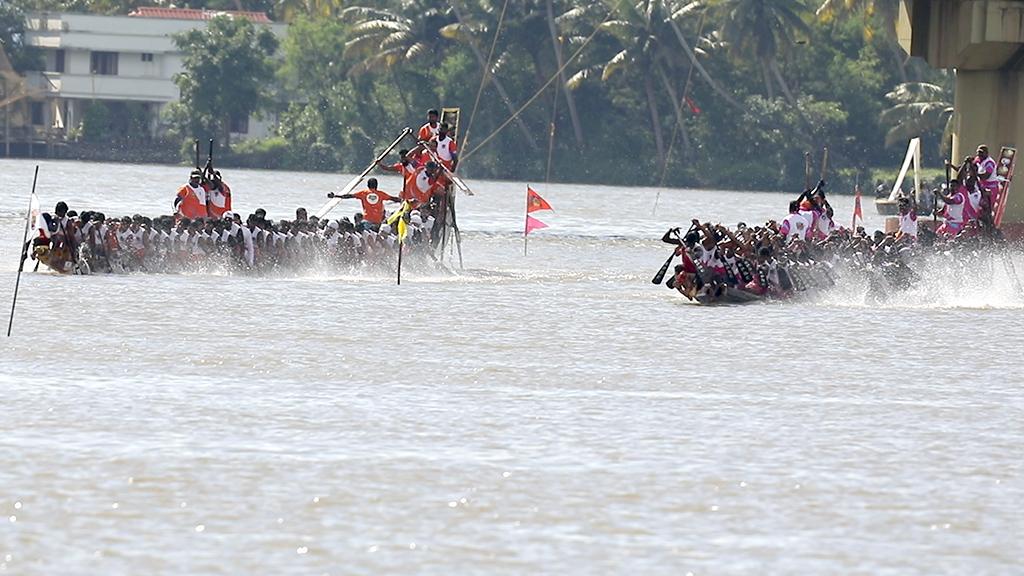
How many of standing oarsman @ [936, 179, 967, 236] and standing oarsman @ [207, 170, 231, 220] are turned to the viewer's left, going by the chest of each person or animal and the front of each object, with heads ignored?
2

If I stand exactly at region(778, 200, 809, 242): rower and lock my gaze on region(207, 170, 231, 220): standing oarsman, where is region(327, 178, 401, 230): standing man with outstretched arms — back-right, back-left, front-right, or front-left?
front-right

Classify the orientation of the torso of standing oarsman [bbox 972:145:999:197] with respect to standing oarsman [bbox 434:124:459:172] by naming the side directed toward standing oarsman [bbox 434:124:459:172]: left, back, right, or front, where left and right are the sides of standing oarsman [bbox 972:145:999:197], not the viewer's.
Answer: front

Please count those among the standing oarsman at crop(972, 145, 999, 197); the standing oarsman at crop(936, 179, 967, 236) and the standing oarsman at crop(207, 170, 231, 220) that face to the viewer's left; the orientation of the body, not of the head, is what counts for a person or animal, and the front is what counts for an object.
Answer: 3

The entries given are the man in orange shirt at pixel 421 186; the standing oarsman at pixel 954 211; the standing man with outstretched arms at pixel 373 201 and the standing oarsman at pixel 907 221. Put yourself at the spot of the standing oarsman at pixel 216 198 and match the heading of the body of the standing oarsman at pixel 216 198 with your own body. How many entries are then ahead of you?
0

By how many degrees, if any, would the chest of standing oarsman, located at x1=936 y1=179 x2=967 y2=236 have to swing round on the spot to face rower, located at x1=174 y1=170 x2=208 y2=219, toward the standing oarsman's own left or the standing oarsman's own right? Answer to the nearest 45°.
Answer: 0° — they already face them

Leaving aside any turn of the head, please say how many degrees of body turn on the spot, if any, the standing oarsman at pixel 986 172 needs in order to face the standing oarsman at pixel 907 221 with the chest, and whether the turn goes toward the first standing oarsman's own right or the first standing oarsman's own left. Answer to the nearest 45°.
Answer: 0° — they already face them

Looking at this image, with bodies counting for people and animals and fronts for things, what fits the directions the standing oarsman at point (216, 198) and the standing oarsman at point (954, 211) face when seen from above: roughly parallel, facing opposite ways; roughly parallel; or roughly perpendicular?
roughly parallel

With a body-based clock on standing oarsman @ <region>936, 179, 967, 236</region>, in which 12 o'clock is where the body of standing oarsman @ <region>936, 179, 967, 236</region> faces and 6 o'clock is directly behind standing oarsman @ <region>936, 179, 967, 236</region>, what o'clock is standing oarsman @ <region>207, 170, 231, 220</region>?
standing oarsman @ <region>207, 170, 231, 220</region> is roughly at 12 o'clock from standing oarsman @ <region>936, 179, 967, 236</region>.

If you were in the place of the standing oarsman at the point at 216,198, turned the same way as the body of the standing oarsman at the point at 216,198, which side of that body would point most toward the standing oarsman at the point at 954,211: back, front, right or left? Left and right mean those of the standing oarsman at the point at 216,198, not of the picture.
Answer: left

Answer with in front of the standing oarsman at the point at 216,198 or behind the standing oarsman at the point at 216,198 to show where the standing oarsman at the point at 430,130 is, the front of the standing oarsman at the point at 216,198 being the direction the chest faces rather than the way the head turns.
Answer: behind

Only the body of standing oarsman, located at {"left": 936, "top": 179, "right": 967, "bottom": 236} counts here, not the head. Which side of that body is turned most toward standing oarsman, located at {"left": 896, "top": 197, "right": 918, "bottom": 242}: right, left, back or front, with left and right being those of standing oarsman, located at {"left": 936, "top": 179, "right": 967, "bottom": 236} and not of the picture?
front

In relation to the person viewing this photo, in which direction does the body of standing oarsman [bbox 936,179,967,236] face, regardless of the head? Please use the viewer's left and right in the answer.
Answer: facing to the left of the viewer

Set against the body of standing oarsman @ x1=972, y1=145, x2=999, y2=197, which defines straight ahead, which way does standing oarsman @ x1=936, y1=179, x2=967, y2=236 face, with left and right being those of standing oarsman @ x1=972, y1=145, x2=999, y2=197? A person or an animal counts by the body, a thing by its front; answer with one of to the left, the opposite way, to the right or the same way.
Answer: the same way

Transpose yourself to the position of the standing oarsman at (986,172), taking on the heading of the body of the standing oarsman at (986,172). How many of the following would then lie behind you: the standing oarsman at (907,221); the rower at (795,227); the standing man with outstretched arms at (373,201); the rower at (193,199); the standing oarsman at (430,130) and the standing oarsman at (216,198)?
0

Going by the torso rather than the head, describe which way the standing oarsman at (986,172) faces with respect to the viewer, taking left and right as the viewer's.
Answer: facing to the left of the viewer
